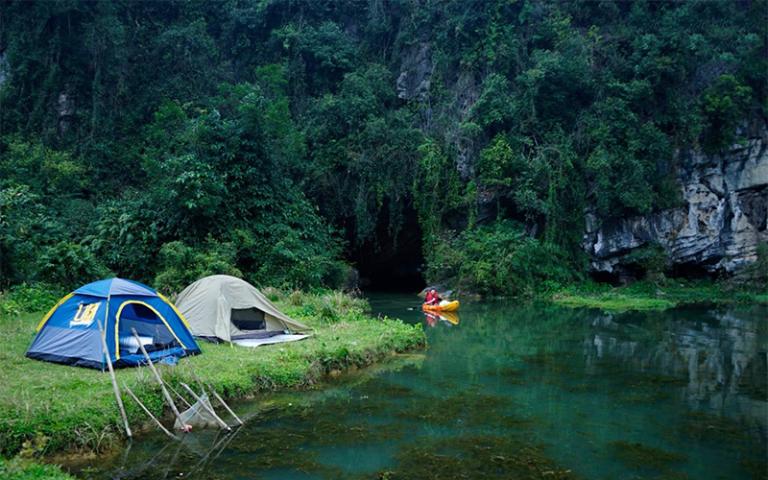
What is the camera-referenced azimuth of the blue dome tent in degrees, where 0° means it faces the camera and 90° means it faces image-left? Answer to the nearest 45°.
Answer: approximately 315°

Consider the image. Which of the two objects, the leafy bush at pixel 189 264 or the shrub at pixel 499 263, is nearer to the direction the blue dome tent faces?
the shrub

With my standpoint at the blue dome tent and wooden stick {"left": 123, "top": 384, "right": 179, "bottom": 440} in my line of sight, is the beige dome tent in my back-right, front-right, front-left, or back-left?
back-left

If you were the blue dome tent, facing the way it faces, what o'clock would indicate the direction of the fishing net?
The fishing net is roughly at 1 o'clock from the blue dome tent.

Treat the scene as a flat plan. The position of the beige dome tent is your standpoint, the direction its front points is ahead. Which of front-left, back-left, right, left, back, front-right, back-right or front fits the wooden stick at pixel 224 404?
front-right

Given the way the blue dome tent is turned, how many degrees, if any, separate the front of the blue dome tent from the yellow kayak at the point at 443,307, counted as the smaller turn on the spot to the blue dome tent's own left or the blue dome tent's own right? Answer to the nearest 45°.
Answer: approximately 90° to the blue dome tent's own left

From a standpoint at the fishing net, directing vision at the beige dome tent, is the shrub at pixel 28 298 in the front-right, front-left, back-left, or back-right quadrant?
front-left

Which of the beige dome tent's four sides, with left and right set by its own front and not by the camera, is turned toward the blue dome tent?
right

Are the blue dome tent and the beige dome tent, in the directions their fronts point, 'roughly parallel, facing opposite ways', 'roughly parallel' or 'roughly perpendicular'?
roughly parallel

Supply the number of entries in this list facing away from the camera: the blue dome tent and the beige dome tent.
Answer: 0

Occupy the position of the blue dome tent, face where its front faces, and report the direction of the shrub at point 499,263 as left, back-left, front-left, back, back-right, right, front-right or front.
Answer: left

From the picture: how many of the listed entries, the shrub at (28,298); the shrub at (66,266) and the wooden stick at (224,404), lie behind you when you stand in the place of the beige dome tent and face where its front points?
2

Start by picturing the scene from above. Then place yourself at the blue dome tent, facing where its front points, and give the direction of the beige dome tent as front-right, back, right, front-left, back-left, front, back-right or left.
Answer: left

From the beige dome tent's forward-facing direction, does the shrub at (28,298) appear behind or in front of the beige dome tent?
behind

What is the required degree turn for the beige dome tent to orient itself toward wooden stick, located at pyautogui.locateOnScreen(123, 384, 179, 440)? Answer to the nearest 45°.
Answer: approximately 45° to its right

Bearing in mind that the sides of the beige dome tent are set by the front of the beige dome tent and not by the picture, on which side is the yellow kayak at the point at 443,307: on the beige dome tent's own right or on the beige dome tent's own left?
on the beige dome tent's own left

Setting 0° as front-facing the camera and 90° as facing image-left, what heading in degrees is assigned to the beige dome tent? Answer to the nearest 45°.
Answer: approximately 315°
